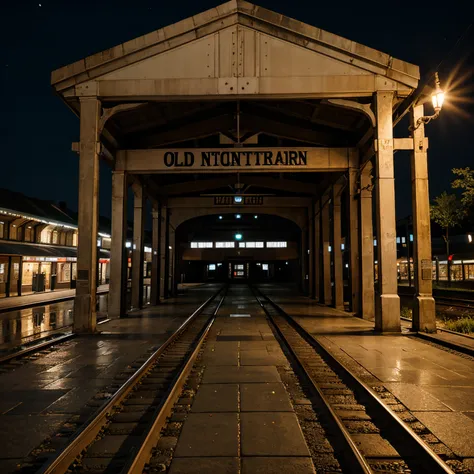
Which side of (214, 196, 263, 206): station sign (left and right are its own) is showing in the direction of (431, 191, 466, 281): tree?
left

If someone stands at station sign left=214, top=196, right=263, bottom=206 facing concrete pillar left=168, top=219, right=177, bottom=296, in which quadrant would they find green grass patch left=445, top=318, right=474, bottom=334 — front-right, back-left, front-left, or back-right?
back-left

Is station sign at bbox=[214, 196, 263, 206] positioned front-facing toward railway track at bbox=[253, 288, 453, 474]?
yes

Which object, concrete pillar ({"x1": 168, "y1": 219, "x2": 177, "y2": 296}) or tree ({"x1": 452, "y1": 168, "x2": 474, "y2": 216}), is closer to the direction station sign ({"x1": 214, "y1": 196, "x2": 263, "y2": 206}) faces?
the tree

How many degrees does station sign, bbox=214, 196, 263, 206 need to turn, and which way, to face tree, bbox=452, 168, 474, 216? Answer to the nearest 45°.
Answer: approximately 90° to its left

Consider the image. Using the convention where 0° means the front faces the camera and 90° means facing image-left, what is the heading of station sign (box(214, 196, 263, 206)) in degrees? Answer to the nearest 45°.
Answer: approximately 0°

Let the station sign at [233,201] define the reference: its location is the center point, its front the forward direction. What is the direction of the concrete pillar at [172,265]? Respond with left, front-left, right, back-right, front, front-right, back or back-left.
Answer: back-right
